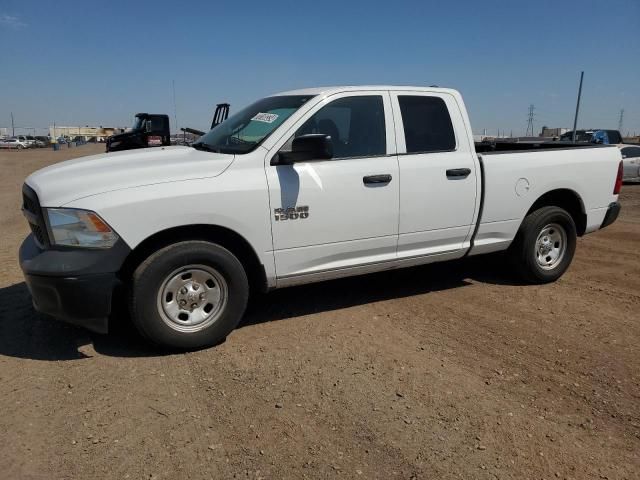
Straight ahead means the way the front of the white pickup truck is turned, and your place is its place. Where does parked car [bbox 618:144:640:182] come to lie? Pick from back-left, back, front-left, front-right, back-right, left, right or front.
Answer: back

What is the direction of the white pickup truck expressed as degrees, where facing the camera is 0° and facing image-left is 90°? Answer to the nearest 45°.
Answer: approximately 45°
